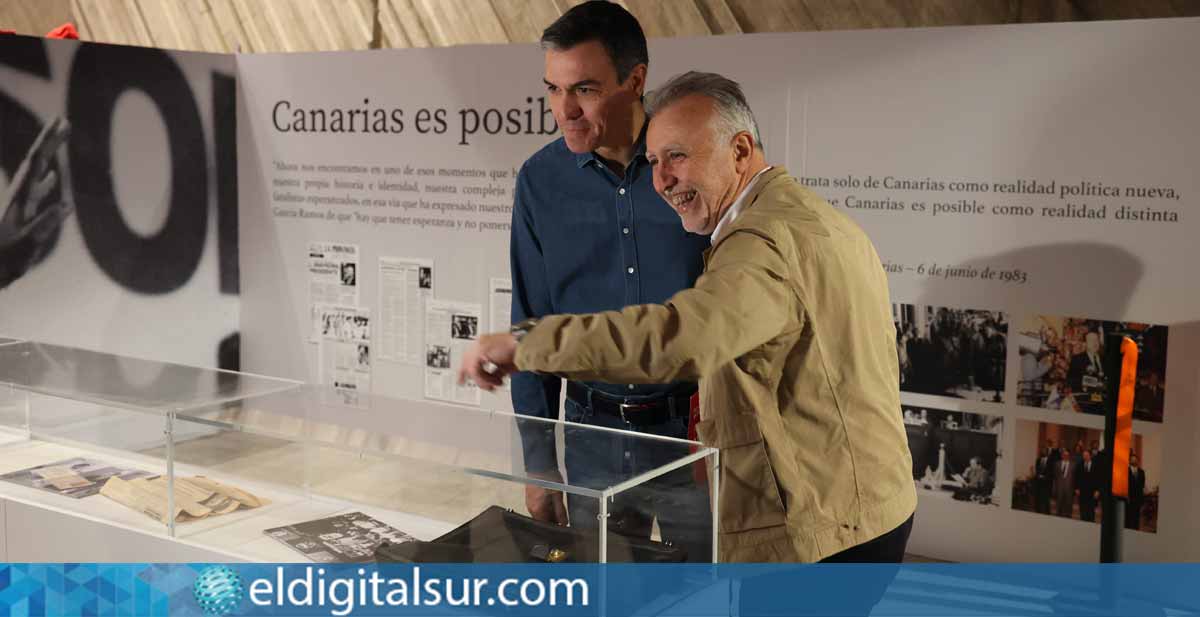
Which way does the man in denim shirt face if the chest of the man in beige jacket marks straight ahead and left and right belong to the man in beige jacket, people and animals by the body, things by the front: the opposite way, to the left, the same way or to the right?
to the left

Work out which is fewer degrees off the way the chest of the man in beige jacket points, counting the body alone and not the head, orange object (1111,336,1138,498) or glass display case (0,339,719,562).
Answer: the glass display case

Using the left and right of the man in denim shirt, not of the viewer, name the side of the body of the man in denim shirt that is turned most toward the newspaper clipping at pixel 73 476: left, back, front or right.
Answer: right

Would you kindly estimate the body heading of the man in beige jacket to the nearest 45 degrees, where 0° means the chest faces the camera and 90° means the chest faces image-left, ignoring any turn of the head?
approximately 90°

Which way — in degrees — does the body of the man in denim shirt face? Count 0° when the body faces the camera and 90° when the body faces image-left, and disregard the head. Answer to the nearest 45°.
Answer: approximately 0°

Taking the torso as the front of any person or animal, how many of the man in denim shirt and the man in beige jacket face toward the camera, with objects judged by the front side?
1

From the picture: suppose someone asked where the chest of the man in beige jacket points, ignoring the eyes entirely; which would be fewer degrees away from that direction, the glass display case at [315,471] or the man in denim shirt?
the glass display case

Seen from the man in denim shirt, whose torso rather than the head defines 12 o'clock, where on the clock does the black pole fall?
The black pole is roughly at 8 o'clock from the man in denim shirt.
